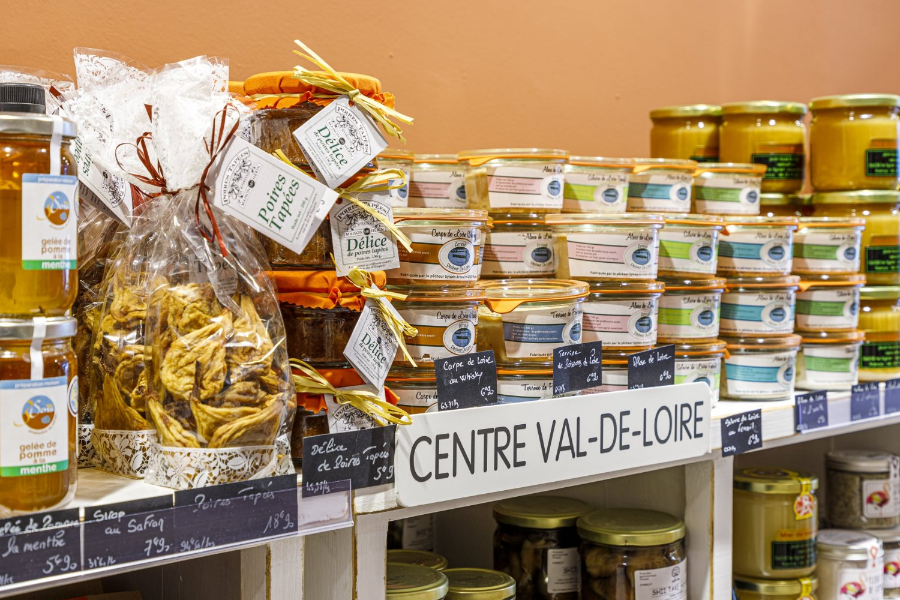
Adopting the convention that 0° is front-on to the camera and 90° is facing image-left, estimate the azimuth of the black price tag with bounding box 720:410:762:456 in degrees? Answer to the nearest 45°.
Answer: approximately 315°

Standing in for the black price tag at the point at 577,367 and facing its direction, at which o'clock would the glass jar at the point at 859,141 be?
The glass jar is roughly at 9 o'clock from the black price tag.

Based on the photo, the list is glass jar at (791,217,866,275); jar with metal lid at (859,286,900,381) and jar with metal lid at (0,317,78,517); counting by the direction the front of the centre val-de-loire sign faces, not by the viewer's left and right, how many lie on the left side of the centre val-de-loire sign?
2

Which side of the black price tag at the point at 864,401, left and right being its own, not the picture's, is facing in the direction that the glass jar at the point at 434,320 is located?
right

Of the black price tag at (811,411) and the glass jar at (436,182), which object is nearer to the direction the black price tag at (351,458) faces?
the black price tag

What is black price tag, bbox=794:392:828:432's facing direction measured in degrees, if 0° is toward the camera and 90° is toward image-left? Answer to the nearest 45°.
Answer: approximately 315°

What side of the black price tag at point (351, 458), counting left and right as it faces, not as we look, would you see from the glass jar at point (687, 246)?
left

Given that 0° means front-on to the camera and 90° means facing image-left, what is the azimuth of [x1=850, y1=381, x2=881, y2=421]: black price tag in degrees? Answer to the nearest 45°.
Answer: approximately 315°

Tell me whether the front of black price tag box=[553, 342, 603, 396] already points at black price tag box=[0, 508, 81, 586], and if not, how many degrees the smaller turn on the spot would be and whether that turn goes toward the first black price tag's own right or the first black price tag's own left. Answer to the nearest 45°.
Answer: approximately 90° to the first black price tag's own right

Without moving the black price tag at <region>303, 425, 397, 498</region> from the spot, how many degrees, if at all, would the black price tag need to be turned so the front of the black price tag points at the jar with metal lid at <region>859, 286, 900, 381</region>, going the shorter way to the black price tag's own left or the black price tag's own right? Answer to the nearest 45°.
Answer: approximately 90° to the black price tag's own left

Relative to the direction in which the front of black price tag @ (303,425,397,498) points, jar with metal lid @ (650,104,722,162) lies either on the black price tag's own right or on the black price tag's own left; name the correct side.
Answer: on the black price tag's own left
